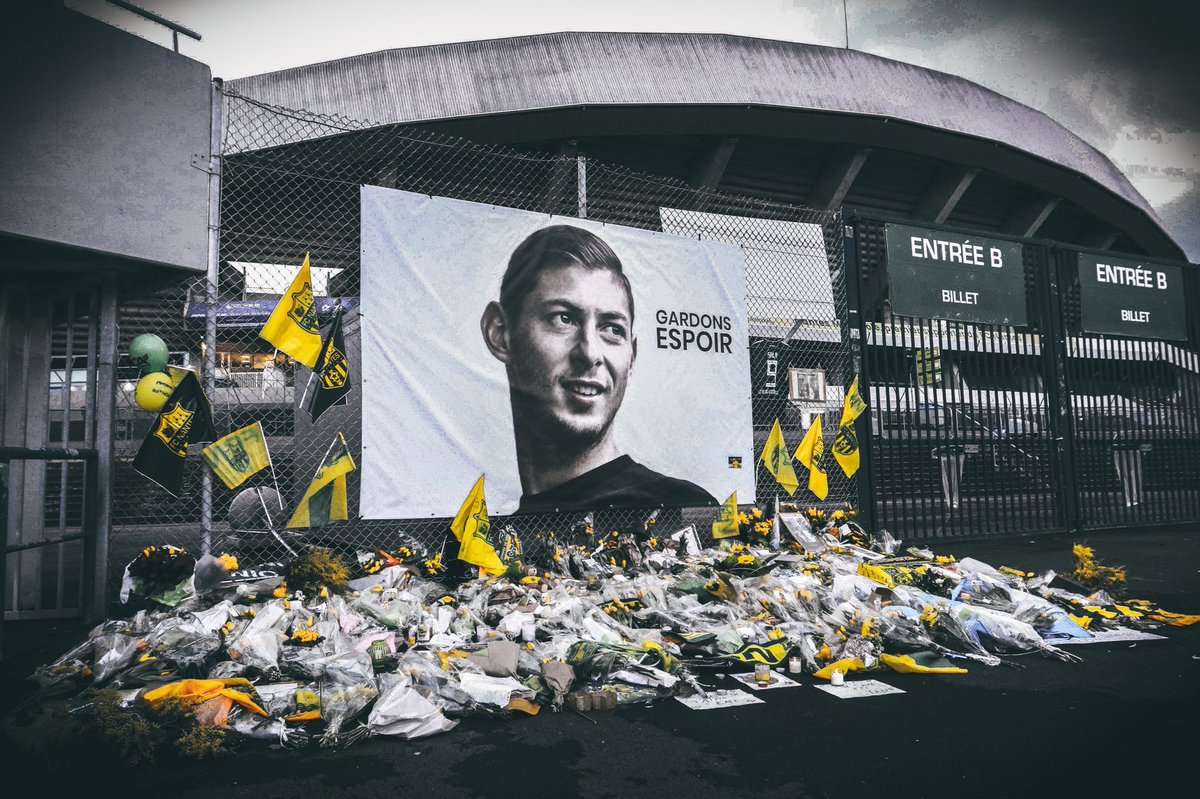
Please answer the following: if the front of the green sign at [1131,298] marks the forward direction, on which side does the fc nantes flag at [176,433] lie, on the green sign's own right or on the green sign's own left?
on the green sign's own right

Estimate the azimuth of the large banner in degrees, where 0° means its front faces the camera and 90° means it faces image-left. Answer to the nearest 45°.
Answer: approximately 315°

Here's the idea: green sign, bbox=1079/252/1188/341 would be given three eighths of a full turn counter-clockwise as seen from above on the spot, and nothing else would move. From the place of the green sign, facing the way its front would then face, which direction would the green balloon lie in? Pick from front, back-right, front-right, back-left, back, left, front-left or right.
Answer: back-left

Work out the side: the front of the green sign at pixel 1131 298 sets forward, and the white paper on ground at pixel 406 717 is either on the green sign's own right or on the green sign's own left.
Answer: on the green sign's own right

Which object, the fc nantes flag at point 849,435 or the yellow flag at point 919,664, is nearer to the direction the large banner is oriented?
the yellow flag

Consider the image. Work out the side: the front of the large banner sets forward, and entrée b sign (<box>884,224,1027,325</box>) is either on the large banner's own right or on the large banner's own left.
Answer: on the large banner's own left

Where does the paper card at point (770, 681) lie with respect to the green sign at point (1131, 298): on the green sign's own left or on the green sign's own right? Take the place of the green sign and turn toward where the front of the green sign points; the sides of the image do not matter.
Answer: on the green sign's own right

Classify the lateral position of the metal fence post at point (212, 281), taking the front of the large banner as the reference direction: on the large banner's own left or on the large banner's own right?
on the large banner's own right

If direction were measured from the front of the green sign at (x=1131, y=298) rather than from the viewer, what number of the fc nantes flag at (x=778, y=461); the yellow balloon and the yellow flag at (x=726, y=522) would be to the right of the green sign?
3
